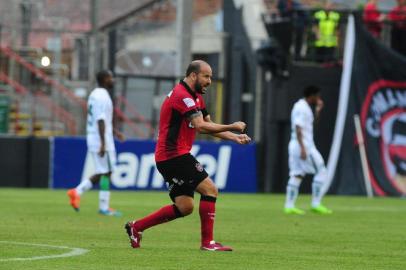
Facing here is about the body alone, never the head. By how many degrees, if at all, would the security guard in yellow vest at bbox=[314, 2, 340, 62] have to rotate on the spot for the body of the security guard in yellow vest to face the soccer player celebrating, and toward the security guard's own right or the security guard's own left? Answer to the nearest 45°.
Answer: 0° — they already face them

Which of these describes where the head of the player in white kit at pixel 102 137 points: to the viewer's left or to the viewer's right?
to the viewer's right

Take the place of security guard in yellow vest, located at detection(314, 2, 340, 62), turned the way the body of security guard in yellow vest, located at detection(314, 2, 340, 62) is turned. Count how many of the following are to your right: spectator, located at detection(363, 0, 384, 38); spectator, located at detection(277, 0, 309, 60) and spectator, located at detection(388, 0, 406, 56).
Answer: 1

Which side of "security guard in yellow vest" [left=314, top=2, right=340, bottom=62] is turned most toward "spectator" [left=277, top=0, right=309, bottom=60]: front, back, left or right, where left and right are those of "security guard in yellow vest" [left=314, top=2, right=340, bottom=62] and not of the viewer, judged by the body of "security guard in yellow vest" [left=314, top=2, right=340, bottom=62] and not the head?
right
